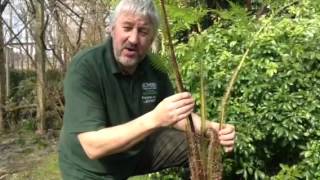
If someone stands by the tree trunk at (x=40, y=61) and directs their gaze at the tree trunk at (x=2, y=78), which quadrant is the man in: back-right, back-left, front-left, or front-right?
back-left

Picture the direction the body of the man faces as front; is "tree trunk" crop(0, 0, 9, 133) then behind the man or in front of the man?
behind

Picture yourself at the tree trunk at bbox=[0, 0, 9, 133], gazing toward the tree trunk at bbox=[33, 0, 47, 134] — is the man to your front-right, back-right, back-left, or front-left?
front-right

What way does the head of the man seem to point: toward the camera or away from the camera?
toward the camera

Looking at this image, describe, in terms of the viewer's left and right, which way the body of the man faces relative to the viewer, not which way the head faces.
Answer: facing the viewer and to the right of the viewer

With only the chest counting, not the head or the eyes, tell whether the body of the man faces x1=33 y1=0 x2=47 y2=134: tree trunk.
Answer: no
